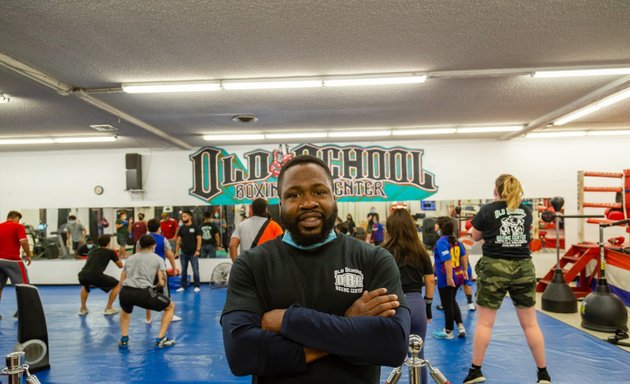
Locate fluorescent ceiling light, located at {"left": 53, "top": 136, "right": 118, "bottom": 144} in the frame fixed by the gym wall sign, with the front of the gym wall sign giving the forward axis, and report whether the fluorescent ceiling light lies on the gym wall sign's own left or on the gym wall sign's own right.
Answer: on the gym wall sign's own right

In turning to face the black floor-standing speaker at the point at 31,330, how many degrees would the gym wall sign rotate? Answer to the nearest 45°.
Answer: approximately 45° to its right

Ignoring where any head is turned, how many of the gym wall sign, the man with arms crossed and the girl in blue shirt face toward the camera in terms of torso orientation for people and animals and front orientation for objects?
2

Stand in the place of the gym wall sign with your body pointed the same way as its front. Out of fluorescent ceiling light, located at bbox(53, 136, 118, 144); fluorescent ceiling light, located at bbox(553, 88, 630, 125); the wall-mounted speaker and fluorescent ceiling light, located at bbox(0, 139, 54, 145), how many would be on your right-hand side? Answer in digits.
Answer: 3

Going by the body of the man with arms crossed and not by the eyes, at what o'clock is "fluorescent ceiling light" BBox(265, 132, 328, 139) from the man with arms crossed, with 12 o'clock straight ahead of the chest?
The fluorescent ceiling light is roughly at 6 o'clock from the man with arms crossed.

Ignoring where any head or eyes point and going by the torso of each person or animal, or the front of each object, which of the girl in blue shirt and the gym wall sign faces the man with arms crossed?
the gym wall sign

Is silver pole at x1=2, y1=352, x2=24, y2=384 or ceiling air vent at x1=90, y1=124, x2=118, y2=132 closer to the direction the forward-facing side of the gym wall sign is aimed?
the silver pole

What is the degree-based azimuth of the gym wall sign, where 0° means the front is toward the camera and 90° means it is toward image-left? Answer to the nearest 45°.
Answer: approximately 0°
